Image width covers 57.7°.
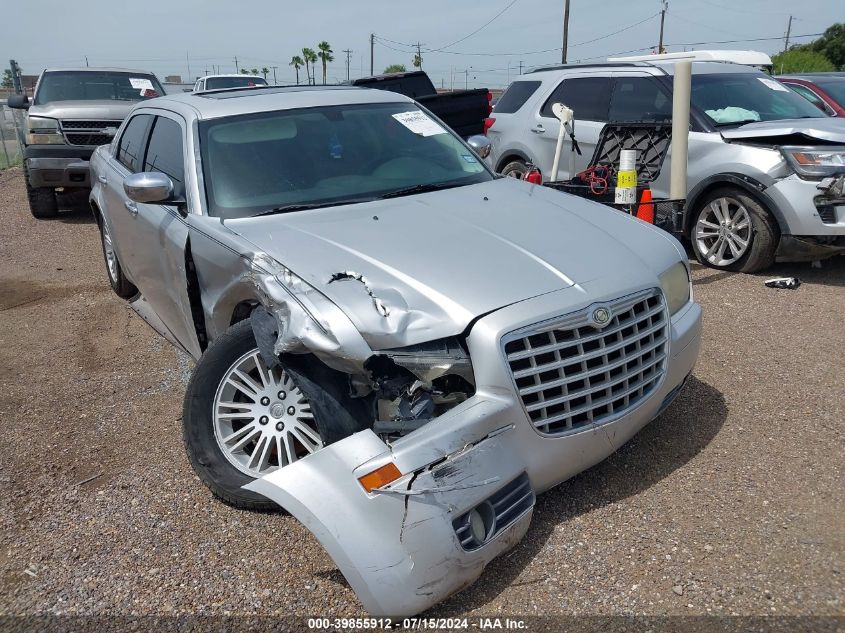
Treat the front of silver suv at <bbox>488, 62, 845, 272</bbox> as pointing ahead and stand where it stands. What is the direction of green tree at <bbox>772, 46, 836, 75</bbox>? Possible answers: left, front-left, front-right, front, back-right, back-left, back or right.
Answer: back-left

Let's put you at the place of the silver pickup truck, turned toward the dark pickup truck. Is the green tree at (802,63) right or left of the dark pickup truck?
left

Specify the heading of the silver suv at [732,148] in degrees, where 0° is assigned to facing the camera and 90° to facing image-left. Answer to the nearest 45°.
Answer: approximately 315°

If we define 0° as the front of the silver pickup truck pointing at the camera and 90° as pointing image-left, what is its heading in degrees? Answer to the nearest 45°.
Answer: approximately 0°

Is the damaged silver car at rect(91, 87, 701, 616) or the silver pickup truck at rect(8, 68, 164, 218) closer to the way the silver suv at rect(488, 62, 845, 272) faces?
the damaged silver car

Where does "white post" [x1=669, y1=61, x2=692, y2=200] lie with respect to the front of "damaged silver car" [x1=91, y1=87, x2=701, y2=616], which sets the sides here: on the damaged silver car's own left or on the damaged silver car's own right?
on the damaged silver car's own left
